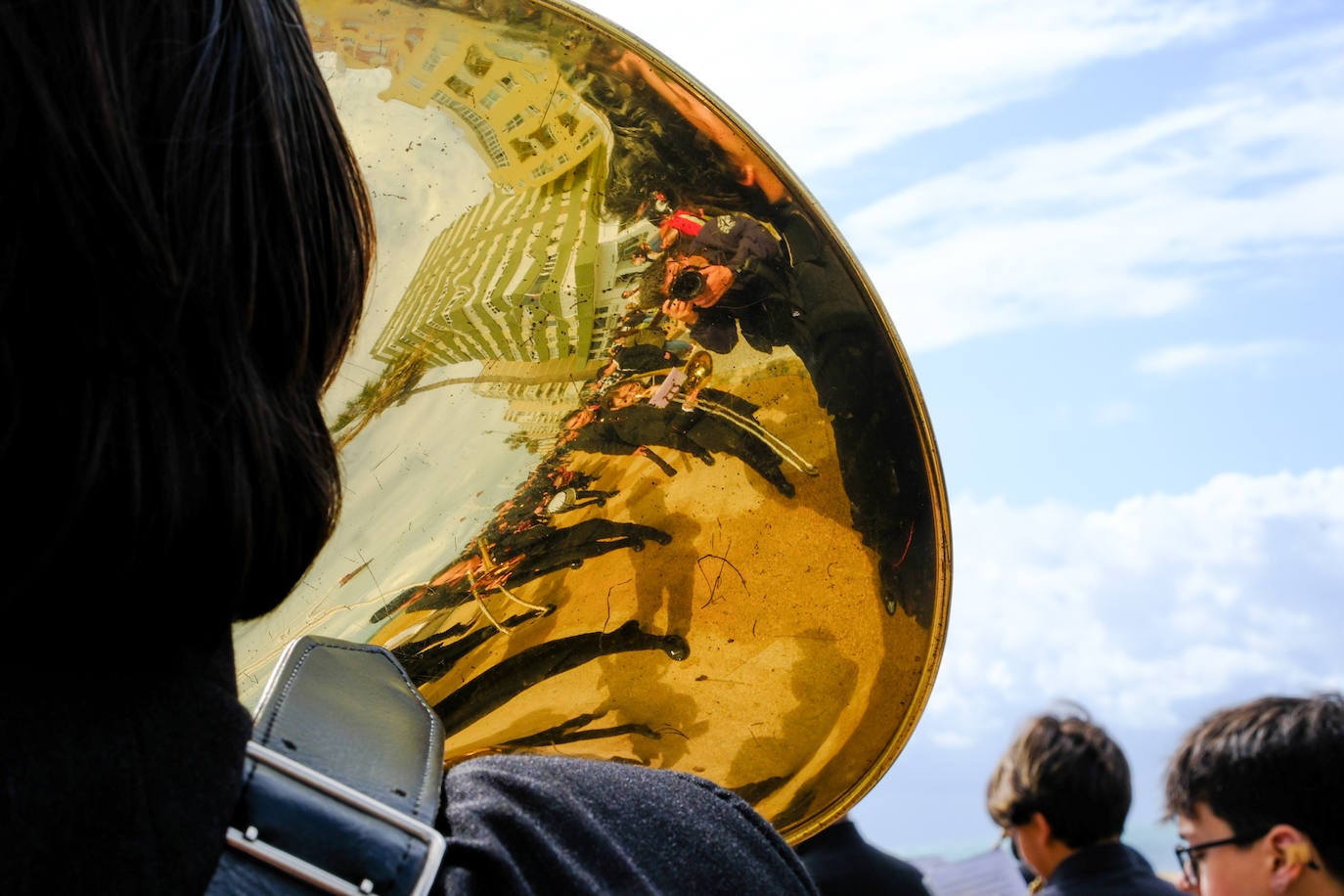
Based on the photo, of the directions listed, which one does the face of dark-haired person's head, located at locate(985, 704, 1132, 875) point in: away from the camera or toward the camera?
away from the camera

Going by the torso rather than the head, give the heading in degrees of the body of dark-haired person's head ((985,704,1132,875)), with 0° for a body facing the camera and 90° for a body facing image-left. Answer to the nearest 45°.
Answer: approximately 135°
